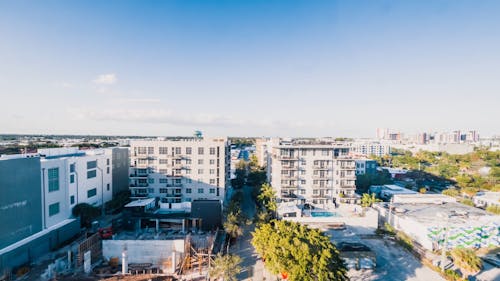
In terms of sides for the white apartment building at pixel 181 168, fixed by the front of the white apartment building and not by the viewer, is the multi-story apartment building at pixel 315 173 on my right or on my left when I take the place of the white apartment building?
on my left

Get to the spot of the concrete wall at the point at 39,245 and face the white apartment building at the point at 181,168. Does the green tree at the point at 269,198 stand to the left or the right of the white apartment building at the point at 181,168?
right

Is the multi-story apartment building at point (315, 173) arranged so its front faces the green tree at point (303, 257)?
yes

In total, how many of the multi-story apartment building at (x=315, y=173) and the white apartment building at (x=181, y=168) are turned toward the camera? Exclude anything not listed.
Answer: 2

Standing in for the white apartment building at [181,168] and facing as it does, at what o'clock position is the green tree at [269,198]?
The green tree is roughly at 10 o'clock from the white apartment building.

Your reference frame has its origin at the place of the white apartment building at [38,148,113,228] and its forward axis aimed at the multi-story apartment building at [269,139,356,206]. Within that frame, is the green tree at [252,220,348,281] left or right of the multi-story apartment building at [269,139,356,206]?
right

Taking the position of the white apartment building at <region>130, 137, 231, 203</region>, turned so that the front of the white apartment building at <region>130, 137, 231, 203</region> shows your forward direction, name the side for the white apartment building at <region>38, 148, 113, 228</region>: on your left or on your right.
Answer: on your right

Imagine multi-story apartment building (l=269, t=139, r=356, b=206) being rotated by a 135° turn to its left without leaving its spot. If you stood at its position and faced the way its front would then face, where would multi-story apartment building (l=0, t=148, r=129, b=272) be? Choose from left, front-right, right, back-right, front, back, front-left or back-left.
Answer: back

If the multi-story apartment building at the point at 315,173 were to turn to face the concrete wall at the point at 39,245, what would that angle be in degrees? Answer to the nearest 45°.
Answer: approximately 45° to its right

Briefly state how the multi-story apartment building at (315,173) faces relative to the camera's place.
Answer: facing the viewer

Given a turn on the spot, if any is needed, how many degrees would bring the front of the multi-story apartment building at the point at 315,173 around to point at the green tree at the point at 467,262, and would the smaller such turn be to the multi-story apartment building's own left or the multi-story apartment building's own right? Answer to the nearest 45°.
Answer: approximately 45° to the multi-story apartment building's own left

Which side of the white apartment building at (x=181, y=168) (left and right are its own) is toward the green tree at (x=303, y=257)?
front

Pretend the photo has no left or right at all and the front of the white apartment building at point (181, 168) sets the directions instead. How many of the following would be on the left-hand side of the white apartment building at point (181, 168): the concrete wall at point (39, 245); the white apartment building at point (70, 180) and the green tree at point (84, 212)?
0

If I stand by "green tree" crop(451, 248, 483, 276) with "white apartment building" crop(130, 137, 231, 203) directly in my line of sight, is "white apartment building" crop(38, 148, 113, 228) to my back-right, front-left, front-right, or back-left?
front-left

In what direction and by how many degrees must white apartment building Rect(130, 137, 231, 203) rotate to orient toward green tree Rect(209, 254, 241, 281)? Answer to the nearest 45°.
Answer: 0° — it already faces it

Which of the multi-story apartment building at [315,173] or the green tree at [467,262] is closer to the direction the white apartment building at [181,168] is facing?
the green tree

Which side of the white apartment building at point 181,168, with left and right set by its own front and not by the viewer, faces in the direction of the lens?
front
